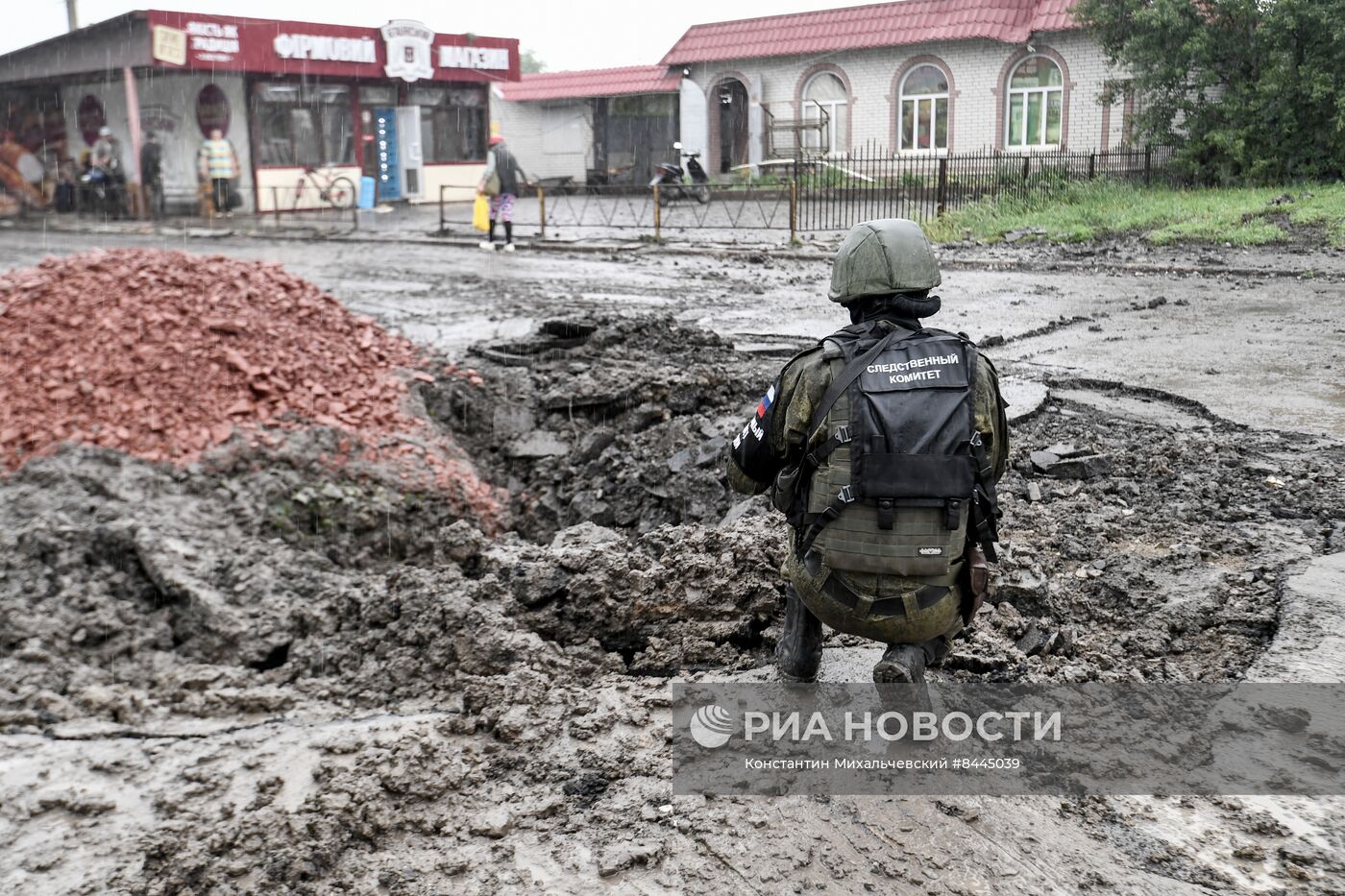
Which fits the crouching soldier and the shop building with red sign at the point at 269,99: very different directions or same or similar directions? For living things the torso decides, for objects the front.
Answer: very different directions

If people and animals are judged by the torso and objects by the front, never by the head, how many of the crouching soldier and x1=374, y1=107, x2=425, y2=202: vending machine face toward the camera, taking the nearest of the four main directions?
1

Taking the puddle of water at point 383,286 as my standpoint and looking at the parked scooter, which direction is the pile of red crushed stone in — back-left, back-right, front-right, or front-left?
back-right

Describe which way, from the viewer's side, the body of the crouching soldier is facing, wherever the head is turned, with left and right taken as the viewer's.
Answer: facing away from the viewer and to the left of the viewer

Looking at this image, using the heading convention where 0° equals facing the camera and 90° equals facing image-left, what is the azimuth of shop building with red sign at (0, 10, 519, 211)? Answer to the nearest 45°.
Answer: approximately 315°

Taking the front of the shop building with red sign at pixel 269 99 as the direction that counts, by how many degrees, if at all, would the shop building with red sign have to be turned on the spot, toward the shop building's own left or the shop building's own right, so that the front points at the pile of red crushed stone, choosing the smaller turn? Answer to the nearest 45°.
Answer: approximately 45° to the shop building's own right

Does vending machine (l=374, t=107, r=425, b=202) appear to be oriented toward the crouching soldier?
yes
